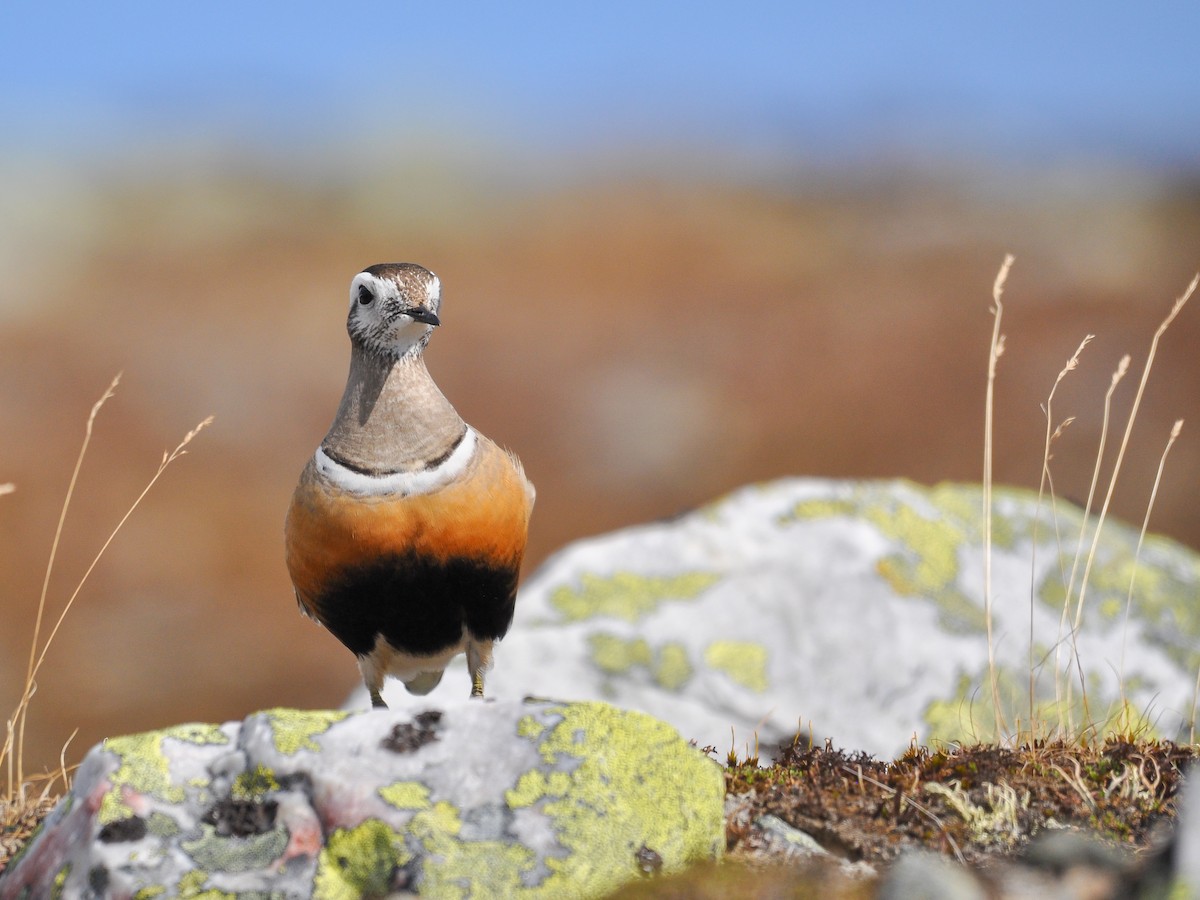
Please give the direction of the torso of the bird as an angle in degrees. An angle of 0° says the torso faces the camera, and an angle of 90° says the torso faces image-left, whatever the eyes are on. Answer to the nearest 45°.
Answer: approximately 0°

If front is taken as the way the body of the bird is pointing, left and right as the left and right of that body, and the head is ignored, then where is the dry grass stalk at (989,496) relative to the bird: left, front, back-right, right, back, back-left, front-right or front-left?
left

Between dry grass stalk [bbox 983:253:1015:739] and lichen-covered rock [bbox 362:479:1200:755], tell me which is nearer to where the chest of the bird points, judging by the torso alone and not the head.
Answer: the dry grass stalk

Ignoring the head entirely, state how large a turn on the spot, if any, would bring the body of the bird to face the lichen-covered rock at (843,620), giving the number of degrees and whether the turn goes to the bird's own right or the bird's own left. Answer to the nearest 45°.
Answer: approximately 135° to the bird's own left
